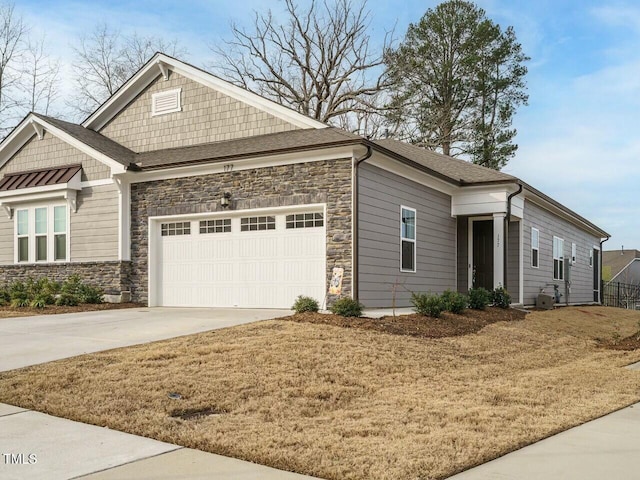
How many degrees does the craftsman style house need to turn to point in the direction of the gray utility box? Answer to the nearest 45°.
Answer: approximately 135° to its left

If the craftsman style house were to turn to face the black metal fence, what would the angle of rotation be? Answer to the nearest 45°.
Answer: approximately 180°

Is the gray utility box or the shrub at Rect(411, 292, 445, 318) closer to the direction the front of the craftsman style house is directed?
the shrub

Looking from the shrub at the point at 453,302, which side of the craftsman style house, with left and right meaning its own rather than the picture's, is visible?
left

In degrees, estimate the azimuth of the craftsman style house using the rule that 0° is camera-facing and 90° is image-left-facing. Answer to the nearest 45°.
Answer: approximately 45°

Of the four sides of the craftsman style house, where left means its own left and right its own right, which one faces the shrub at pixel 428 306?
left

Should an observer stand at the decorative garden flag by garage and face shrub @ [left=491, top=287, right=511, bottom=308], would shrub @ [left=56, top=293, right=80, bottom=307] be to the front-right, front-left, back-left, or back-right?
back-left
